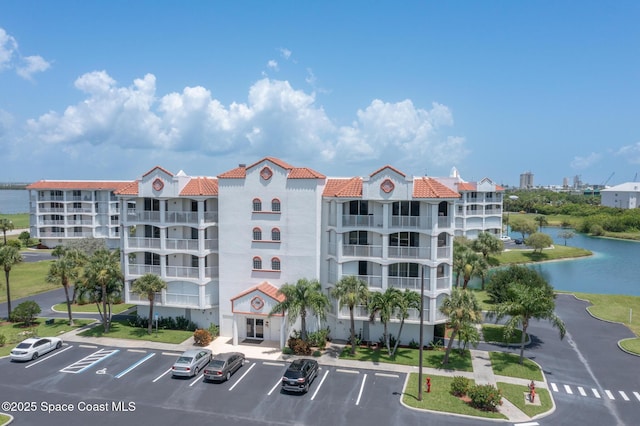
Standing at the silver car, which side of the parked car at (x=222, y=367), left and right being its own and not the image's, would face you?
left

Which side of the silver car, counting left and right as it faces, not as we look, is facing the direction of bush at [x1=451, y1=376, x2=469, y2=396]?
right

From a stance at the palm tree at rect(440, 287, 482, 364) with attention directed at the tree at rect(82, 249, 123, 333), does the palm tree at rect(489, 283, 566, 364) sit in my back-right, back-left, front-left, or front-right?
back-right

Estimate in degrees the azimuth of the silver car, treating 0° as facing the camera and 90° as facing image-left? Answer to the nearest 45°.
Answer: approximately 225°

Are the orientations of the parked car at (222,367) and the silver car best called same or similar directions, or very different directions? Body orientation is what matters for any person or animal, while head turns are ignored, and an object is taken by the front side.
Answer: same or similar directions

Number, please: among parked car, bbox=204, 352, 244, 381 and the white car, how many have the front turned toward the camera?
0

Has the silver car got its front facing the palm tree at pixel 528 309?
no

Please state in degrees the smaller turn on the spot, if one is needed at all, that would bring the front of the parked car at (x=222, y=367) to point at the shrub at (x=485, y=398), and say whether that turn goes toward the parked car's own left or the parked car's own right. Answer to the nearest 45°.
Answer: approximately 90° to the parked car's own right

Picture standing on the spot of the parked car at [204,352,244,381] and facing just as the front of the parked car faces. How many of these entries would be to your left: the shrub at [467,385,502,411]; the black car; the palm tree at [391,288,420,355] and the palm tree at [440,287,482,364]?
0

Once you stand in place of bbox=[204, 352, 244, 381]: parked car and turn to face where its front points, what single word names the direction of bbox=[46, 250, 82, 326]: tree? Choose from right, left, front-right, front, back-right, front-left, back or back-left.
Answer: left

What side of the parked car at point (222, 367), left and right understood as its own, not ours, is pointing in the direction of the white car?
left

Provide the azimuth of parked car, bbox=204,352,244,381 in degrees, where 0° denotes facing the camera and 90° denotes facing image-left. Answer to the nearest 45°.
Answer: approximately 225°

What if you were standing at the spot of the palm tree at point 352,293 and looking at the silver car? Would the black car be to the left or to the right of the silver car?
left
